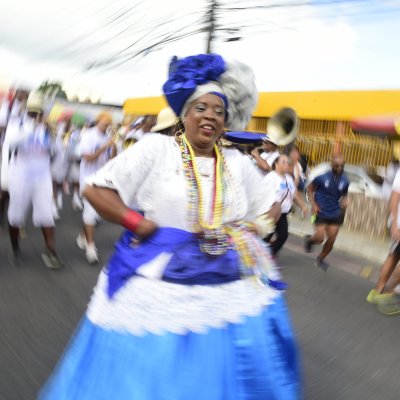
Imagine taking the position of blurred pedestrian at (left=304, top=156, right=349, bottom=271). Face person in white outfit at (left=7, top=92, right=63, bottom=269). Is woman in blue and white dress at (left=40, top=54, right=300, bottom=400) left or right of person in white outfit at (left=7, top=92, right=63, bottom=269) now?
left

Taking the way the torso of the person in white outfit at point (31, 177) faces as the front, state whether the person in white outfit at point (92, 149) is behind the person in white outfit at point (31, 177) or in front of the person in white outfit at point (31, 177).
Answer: behind

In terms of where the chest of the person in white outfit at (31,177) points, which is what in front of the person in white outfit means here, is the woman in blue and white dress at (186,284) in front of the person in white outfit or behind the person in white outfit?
in front

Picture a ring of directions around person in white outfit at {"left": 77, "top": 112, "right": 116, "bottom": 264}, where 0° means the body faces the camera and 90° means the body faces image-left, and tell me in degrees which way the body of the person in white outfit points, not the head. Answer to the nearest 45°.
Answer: approximately 315°

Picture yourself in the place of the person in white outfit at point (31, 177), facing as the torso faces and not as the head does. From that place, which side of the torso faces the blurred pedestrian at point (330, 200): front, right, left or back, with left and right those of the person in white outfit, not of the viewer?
left
